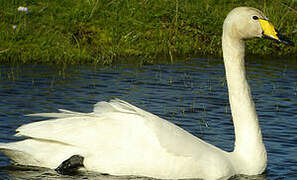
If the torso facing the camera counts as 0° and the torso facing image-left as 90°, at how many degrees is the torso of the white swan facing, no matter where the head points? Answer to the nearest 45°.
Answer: approximately 270°
